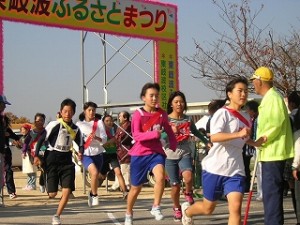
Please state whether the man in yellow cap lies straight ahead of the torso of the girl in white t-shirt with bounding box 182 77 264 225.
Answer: no

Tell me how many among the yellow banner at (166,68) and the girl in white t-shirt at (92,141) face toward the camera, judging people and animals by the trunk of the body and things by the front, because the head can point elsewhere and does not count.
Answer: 2

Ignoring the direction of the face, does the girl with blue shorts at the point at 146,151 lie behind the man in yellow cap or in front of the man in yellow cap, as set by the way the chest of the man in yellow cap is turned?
in front

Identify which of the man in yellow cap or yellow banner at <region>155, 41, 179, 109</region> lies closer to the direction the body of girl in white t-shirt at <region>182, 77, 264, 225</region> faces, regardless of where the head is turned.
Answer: the man in yellow cap

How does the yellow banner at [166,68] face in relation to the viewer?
toward the camera

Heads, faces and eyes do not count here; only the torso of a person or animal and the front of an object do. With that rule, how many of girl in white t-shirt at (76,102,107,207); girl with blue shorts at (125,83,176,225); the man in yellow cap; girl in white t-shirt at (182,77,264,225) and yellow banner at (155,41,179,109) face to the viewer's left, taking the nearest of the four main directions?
1

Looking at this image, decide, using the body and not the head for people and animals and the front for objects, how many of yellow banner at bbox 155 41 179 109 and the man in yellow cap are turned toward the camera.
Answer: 1

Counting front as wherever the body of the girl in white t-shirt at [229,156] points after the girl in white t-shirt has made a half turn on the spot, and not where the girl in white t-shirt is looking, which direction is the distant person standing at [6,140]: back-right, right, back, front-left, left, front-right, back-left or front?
front

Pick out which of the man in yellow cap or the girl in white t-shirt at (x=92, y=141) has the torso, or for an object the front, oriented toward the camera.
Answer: the girl in white t-shirt

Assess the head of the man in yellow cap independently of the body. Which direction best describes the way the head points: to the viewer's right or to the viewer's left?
to the viewer's left

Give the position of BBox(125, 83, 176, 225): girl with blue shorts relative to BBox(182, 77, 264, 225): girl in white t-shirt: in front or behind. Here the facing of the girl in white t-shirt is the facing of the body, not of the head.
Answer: behind

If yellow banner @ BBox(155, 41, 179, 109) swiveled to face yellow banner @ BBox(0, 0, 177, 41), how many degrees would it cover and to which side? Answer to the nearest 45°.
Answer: approximately 45° to its right

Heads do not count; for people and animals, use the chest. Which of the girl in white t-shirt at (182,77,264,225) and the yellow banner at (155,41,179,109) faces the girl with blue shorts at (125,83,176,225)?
the yellow banner

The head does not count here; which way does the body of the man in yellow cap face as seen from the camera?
to the viewer's left

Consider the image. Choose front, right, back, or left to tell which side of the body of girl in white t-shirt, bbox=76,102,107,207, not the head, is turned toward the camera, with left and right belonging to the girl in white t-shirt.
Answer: front
